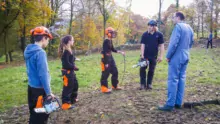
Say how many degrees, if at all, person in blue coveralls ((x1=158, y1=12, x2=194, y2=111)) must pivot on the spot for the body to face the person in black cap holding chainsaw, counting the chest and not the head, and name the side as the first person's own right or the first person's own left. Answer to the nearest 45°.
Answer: approximately 45° to the first person's own right

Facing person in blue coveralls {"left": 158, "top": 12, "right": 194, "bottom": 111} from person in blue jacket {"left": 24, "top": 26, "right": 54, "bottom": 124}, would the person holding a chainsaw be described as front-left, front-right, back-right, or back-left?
front-left

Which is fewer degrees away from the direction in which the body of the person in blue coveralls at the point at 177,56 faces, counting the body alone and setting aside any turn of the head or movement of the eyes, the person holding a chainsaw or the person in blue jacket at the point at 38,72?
the person holding a chainsaw

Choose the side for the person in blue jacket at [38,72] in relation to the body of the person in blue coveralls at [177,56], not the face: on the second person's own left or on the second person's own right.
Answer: on the second person's own left

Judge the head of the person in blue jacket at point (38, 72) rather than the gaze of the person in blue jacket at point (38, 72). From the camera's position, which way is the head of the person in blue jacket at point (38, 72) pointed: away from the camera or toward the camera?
away from the camera

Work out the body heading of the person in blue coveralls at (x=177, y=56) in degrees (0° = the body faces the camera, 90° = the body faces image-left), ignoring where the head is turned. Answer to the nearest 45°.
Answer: approximately 135°
